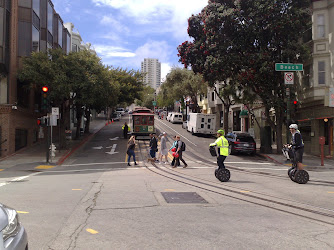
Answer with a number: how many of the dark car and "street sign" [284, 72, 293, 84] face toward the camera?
1

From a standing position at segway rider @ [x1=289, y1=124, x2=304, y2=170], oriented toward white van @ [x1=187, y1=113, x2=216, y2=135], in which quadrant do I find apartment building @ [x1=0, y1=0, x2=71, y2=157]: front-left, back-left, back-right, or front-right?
front-left

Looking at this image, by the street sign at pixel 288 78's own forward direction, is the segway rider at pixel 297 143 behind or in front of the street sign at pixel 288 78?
in front

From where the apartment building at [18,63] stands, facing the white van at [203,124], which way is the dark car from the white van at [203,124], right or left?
right

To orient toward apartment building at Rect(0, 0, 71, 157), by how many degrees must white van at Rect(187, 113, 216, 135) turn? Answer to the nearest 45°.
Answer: approximately 90° to its left

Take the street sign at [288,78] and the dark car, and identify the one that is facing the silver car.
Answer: the street sign

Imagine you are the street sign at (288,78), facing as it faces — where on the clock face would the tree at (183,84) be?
The tree is roughly at 5 o'clock from the street sign.

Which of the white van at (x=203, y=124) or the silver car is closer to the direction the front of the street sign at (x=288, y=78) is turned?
the silver car

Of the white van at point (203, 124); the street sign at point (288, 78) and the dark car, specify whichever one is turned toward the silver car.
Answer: the street sign

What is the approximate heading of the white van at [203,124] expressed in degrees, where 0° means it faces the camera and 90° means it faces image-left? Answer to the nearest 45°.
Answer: approximately 135°

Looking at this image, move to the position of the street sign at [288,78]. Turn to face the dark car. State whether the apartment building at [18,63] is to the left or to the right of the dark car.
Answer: left

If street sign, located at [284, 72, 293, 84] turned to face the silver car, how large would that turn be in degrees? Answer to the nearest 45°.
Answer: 0° — it already faces it

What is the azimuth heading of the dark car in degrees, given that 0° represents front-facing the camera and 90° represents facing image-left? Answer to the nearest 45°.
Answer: approximately 135°

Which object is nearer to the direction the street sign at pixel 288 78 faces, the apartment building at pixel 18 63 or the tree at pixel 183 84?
the apartment building

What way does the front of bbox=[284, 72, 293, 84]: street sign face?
toward the camera
